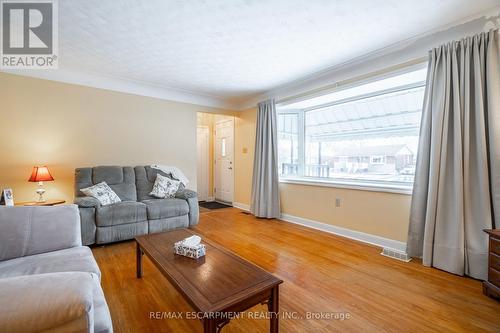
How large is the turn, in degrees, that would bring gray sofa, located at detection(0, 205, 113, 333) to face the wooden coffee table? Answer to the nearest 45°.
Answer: approximately 45° to its right

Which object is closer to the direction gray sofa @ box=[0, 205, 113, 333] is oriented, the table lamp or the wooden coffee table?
the wooden coffee table

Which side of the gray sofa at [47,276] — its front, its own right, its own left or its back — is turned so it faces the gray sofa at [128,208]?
left

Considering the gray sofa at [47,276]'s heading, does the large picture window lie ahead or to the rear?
ahead

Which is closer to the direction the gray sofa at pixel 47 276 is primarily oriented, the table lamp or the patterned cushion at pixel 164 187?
the patterned cushion

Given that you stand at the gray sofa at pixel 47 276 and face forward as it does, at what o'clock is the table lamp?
The table lamp is roughly at 9 o'clock from the gray sofa.

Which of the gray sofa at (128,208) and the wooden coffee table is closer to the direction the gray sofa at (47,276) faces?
the wooden coffee table

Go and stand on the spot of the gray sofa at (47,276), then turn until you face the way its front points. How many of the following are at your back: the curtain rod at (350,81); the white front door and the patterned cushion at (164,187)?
0

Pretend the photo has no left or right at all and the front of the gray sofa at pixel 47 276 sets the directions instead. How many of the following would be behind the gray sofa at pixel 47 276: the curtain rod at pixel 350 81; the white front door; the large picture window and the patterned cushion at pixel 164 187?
0

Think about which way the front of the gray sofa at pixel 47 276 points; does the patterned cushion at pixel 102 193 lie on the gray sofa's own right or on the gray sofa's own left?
on the gray sofa's own left

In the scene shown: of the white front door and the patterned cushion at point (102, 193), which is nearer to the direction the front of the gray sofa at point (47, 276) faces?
the white front door

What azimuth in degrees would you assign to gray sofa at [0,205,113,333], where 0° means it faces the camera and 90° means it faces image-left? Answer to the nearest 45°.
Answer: approximately 270°

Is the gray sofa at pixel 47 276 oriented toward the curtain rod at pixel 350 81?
yes

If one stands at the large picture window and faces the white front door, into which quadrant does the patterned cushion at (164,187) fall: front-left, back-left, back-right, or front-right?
front-left

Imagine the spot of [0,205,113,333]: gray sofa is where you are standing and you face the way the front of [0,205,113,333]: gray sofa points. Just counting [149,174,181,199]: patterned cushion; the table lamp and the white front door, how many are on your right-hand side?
0

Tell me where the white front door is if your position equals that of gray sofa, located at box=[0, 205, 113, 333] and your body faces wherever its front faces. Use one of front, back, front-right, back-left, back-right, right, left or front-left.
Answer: front-left

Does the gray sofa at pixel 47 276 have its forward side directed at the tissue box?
yes

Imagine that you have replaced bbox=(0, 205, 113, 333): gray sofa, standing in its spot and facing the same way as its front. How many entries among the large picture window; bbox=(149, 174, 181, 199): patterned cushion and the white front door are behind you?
0

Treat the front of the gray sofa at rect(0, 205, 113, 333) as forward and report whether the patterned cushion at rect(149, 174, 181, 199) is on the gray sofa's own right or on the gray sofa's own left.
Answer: on the gray sofa's own left
